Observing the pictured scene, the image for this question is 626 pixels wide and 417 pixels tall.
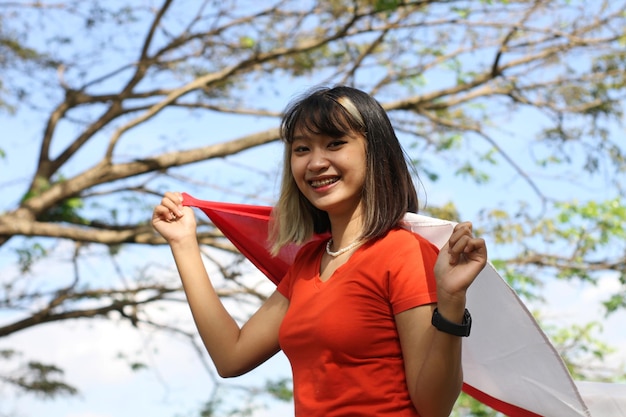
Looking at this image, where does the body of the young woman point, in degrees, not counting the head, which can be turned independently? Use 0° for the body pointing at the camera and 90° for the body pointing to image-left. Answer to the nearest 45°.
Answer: approximately 45°
